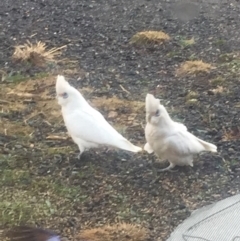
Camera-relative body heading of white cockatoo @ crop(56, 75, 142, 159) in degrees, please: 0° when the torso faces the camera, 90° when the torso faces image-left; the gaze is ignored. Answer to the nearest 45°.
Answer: approximately 90°

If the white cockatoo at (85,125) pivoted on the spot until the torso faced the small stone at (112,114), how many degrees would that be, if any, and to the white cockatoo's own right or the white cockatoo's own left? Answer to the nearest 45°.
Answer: approximately 90° to the white cockatoo's own right
